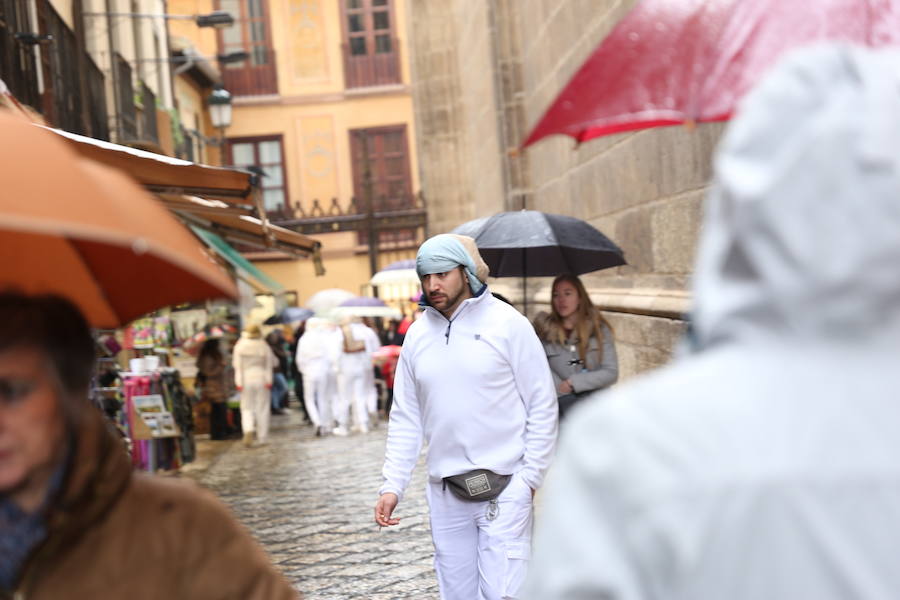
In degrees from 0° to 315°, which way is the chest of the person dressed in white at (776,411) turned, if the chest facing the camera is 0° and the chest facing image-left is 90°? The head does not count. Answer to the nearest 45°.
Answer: approximately 180°

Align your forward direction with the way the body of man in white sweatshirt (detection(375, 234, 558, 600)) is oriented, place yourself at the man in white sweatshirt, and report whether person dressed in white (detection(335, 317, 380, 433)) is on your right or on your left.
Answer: on your right

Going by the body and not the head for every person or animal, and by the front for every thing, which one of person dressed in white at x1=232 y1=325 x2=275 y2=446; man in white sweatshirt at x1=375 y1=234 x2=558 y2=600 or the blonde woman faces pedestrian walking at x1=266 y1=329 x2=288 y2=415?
the person dressed in white

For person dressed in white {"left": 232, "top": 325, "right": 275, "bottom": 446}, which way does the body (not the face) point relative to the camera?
away from the camera

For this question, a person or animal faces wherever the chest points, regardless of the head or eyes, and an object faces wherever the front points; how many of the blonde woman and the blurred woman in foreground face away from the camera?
0

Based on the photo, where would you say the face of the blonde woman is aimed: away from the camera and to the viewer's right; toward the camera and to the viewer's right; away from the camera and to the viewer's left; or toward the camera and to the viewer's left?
toward the camera and to the viewer's left

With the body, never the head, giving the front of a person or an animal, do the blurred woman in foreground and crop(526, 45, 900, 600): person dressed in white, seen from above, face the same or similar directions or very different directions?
very different directions

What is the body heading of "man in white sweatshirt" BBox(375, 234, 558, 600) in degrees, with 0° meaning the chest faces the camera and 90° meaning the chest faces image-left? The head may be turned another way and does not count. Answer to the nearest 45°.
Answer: approximately 45°

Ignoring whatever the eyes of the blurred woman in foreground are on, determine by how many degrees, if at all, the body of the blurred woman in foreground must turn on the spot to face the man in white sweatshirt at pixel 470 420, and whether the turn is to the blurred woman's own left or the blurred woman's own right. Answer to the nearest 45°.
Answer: approximately 180°
